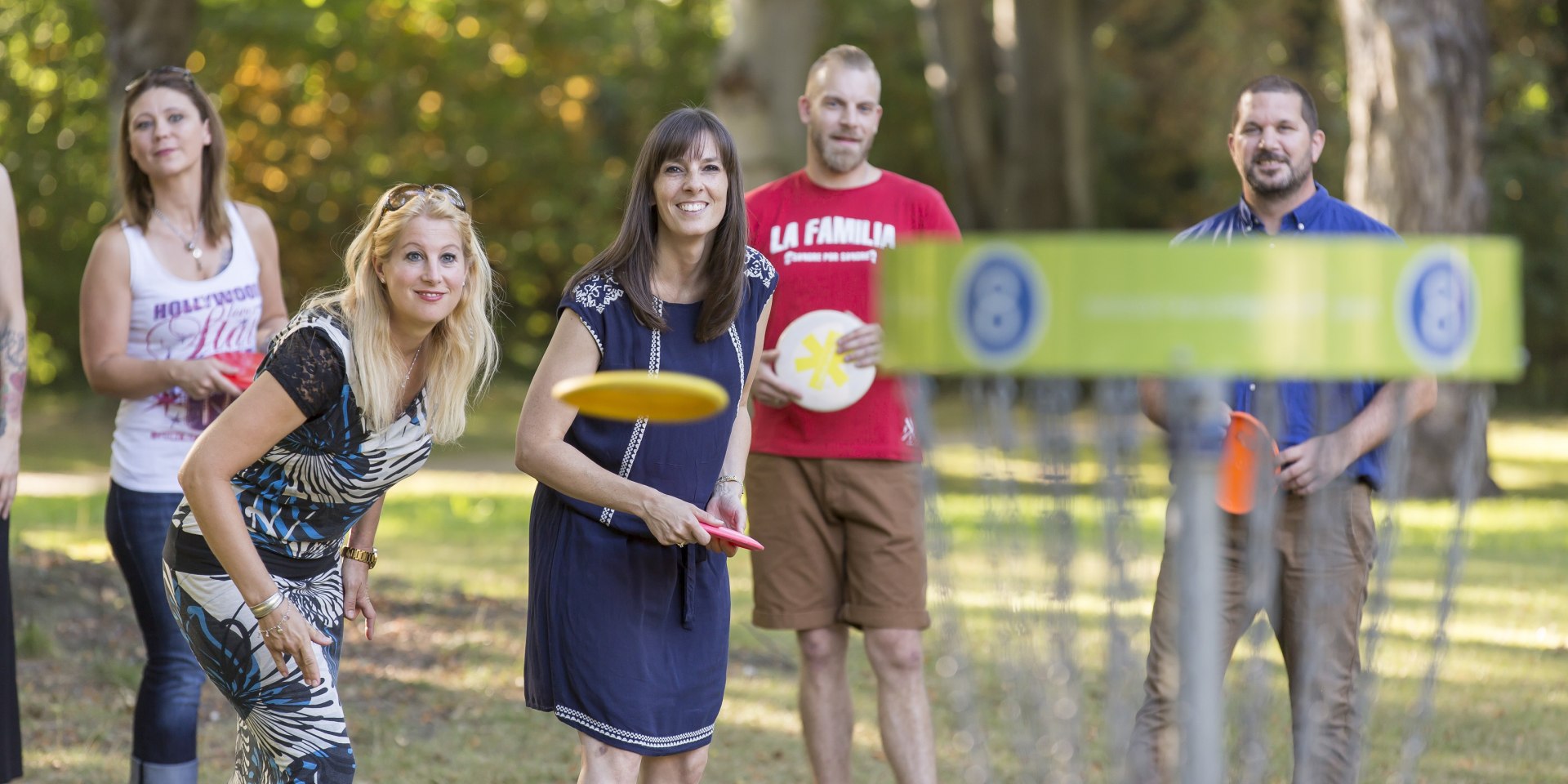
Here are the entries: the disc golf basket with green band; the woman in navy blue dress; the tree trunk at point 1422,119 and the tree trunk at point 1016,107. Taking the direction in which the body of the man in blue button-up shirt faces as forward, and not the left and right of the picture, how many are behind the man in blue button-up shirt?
2

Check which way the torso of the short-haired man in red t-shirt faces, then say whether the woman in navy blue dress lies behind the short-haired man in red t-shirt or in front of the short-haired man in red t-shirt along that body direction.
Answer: in front

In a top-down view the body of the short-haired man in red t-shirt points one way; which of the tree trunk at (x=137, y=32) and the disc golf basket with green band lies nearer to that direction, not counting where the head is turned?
the disc golf basket with green band

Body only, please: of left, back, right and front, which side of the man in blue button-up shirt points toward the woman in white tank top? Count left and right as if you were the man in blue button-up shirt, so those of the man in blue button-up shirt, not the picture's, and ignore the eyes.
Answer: right

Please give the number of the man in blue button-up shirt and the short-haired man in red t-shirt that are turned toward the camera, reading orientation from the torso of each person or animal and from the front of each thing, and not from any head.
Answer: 2

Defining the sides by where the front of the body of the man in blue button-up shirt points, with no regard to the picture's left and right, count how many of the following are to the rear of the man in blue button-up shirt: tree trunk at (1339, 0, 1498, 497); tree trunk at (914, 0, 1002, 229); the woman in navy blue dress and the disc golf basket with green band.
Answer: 2

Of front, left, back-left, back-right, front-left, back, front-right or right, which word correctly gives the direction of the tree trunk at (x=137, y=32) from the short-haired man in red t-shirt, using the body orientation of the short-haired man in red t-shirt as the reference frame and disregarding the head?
back-right

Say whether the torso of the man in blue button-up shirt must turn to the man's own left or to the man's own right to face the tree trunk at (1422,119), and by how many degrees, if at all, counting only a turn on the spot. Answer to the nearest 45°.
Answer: approximately 180°

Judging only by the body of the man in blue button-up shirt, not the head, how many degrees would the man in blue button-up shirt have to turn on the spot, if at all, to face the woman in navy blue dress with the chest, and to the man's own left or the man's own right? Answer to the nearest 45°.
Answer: approximately 45° to the man's own right

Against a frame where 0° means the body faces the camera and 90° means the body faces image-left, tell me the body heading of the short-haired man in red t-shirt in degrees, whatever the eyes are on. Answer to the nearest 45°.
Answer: approximately 0°
